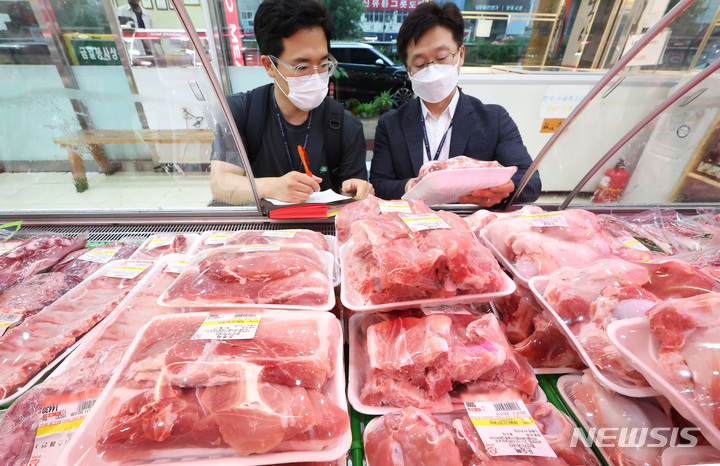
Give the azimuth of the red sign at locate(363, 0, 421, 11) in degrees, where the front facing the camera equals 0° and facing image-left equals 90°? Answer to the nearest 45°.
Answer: approximately 0°

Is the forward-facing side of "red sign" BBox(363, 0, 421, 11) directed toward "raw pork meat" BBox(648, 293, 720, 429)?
yes

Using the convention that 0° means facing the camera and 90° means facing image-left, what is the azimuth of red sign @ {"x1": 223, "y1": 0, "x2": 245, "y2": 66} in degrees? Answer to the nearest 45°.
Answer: approximately 0°

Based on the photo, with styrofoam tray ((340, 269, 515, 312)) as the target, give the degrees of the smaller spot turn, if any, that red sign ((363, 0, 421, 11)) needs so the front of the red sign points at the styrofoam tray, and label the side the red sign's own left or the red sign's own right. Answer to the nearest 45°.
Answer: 0° — it already faces it

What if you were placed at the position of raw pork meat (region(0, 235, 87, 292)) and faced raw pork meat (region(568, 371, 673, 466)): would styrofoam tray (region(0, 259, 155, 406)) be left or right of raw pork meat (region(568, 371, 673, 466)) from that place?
right

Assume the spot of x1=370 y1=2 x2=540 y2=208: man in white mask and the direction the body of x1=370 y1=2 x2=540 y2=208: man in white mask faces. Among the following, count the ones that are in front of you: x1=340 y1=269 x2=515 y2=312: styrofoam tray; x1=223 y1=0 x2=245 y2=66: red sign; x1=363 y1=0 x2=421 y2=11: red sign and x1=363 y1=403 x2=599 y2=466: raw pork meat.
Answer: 2

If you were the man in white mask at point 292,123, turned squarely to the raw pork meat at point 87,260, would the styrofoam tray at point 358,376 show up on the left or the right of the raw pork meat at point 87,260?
left

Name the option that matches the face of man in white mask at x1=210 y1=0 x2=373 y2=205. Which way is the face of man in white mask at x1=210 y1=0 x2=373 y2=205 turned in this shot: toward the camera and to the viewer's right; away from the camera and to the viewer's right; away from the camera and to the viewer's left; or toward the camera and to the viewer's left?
toward the camera and to the viewer's right

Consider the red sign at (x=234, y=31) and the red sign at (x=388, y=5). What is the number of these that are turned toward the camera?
2

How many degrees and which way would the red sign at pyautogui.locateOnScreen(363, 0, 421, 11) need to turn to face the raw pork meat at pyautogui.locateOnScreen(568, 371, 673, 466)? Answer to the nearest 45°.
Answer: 0° — it already faces it
